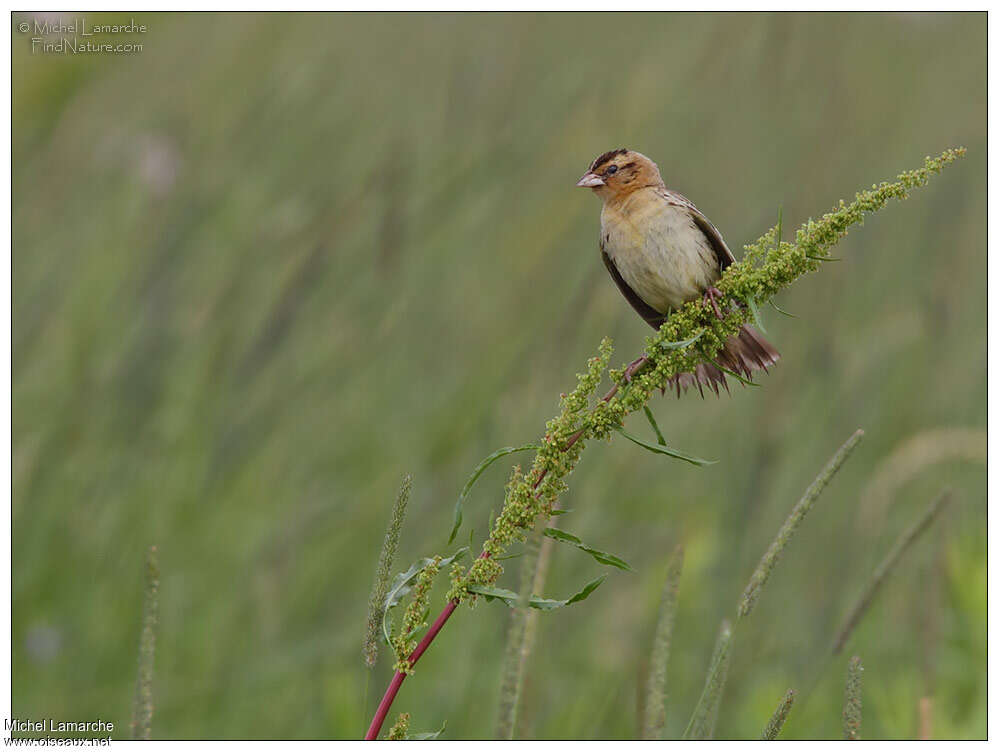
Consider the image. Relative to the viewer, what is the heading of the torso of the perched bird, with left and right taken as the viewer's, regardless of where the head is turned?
facing the viewer and to the left of the viewer

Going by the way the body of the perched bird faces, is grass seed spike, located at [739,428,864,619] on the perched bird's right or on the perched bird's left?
on the perched bird's left

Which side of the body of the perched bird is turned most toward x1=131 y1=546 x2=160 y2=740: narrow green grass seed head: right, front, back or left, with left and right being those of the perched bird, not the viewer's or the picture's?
right
